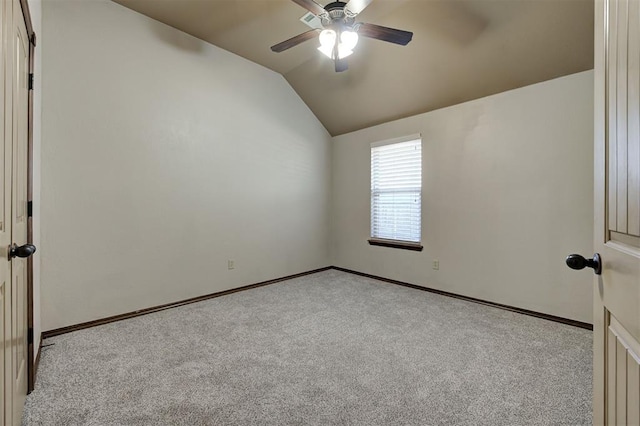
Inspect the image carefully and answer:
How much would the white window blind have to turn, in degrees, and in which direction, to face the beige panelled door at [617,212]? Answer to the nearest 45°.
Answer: approximately 45° to its left

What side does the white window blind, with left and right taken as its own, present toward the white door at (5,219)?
front

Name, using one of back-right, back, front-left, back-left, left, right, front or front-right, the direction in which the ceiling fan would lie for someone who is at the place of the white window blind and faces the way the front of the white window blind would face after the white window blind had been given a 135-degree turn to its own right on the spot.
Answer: back

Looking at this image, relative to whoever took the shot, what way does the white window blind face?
facing the viewer and to the left of the viewer
